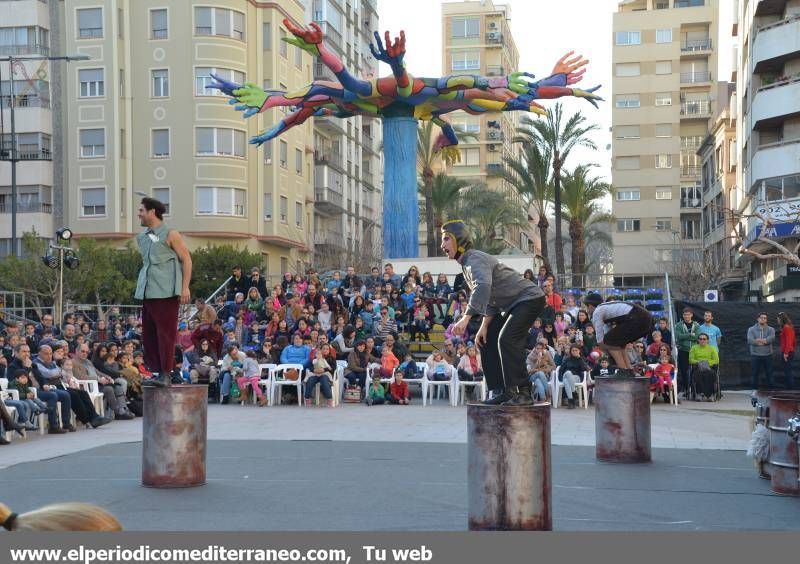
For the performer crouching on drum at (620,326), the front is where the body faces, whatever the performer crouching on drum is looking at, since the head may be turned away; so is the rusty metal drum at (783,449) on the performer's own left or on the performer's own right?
on the performer's own left

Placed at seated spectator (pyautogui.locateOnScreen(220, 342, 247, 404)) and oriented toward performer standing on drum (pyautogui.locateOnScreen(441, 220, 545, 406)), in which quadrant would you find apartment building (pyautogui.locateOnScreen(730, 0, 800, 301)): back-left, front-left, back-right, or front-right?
back-left

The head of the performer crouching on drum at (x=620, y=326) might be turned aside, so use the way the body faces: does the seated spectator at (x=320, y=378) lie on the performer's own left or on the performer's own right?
on the performer's own right

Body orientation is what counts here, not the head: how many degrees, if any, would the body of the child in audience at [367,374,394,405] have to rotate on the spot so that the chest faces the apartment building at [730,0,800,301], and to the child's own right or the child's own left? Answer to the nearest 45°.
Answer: approximately 135° to the child's own left

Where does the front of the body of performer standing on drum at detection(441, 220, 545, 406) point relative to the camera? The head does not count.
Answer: to the viewer's left

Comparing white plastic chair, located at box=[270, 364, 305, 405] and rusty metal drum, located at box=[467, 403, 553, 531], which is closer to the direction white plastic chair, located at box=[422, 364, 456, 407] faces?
the rusty metal drum

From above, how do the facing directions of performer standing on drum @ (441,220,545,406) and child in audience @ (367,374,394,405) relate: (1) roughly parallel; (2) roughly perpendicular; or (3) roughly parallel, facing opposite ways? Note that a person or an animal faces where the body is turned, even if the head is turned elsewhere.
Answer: roughly perpendicular

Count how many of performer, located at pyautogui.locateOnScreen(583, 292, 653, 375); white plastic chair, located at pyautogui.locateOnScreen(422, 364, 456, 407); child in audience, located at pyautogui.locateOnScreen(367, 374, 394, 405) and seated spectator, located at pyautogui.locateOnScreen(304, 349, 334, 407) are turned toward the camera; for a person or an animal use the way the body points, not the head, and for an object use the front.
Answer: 3

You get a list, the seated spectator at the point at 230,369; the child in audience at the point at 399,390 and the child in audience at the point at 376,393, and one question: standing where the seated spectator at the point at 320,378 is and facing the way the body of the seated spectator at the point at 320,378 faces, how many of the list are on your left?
2

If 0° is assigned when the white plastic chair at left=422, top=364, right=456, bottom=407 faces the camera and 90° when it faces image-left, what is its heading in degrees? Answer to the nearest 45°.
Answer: approximately 0°

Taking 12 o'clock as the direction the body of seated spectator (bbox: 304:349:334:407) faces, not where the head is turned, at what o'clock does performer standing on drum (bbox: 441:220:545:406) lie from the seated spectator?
The performer standing on drum is roughly at 12 o'clock from the seated spectator.

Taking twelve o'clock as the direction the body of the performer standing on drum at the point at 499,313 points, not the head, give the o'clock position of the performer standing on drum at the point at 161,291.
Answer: the performer standing on drum at the point at 161,291 is roughly at 1 o'clock from the performer standing on drum at the point at 499,313.

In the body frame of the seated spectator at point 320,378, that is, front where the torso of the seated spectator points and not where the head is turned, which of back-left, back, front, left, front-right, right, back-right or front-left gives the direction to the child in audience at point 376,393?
left

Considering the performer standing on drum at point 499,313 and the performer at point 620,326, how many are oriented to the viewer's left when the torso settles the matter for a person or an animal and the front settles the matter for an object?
2

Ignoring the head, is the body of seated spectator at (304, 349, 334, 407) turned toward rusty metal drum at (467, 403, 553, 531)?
yes
